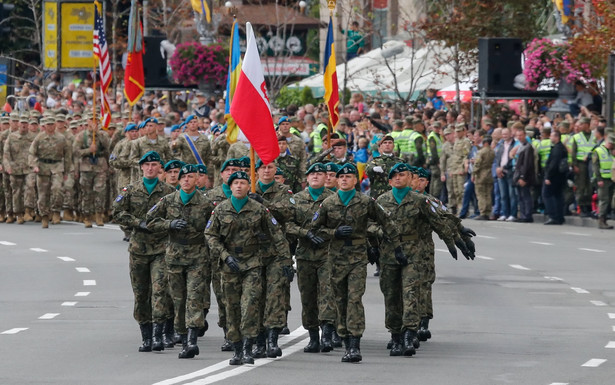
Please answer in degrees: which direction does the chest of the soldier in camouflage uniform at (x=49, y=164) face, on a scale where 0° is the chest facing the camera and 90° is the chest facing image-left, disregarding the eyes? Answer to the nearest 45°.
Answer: approximately 0°

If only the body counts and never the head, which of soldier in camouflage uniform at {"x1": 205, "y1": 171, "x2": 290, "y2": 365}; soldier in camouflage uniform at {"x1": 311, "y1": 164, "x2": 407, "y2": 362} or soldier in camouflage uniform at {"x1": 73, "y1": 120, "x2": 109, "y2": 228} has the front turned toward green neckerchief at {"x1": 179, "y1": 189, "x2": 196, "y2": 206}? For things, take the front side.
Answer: soldier in camouflage uniform at {"x1": 73, "y1": 120, "x2": 109, "y2": 228}

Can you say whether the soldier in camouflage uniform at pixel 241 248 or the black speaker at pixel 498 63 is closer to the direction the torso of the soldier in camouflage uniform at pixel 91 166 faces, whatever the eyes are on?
the soldier in camouflage uniform

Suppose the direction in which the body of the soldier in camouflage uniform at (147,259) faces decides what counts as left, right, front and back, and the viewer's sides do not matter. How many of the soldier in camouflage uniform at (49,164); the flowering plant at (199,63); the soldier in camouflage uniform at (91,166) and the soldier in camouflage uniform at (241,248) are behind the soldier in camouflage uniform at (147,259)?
3

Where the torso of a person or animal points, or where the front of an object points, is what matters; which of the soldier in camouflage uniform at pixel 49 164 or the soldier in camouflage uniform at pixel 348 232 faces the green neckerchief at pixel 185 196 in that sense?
the soldier in camouflage uniform at pixel 49 164

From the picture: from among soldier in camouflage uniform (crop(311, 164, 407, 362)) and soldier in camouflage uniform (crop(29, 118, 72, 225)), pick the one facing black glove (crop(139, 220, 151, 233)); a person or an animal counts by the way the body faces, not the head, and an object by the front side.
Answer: soldier in camouflage uniform (crop(29, 118, 72, 225))
